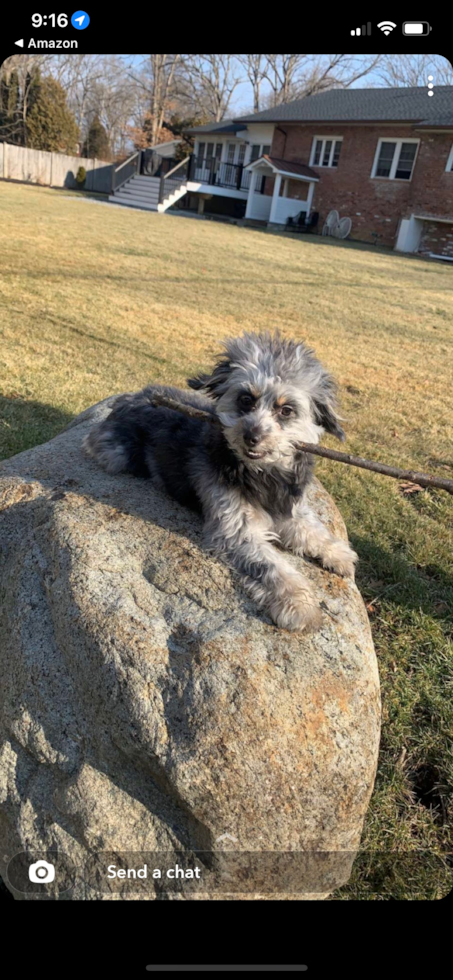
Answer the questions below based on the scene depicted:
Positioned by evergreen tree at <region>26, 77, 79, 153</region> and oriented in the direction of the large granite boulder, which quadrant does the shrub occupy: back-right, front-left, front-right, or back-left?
front-left

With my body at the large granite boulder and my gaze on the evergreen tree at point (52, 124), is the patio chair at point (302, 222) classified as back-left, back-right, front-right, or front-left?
front-right

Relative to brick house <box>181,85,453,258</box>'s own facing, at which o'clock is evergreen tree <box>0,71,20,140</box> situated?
The evergreen tree is roughly at 2 o'clock from the brick house.

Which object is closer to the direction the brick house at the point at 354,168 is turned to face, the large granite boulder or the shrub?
the large granite boulder

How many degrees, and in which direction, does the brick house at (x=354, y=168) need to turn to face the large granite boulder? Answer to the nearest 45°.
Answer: approximately 45° to its left

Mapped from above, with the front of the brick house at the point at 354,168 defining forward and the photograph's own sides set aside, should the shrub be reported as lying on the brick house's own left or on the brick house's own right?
on the brick house's own right

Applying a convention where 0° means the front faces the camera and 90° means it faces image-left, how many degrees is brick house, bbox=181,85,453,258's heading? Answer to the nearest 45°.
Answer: approximately 45°

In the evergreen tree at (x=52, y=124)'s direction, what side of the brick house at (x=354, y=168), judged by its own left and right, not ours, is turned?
right

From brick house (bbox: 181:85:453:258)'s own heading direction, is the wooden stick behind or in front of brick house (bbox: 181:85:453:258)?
in front
